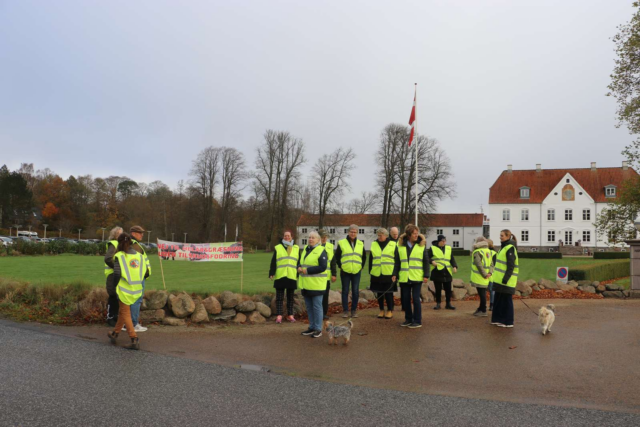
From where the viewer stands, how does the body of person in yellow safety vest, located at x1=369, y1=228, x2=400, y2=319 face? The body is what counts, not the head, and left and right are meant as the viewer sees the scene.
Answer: facing the viewer

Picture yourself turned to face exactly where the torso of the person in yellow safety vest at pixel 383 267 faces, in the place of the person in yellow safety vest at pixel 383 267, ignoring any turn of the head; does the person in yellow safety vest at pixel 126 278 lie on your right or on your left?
on your right

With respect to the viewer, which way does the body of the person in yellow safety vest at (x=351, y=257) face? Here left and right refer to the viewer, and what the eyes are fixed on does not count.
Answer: facing the viewer

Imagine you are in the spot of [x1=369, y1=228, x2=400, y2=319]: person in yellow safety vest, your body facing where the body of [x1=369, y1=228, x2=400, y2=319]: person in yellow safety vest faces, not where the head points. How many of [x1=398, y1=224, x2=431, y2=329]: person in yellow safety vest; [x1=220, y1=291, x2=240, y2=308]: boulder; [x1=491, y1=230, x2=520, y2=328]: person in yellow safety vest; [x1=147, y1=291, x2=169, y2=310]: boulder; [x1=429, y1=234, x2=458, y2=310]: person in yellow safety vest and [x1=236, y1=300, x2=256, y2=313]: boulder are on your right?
3

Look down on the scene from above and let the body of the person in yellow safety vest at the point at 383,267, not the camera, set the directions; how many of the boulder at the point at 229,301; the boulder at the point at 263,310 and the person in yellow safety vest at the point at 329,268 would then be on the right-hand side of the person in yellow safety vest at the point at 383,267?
3

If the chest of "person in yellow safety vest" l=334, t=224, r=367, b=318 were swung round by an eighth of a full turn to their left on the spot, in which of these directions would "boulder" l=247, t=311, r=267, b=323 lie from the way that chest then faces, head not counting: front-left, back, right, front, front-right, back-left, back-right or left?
back-right

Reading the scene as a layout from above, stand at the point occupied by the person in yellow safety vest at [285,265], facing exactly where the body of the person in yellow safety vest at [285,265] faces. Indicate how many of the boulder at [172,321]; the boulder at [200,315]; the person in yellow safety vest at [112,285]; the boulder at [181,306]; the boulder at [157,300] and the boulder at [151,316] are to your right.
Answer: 6

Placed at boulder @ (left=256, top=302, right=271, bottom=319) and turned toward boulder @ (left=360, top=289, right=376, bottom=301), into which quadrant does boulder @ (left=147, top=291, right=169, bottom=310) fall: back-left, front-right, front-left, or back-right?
back-left

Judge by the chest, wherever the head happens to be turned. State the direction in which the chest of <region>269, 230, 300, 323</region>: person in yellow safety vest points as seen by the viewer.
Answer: toward the camera

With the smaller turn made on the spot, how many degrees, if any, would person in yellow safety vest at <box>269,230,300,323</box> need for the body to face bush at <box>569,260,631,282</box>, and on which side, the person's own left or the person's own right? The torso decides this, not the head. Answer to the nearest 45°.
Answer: approximately 135° to the person's own left

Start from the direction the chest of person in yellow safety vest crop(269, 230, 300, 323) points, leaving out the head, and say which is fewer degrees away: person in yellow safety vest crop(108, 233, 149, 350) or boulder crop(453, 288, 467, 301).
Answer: the person in yellow safety vest

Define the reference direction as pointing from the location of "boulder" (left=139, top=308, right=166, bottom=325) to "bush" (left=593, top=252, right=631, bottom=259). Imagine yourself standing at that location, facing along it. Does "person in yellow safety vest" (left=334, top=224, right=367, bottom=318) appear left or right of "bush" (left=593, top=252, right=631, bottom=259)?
right

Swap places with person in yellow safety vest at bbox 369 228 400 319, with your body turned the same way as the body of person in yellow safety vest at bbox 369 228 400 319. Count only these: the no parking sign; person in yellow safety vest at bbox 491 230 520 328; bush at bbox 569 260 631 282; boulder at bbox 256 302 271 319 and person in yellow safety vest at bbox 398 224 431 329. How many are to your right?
1
